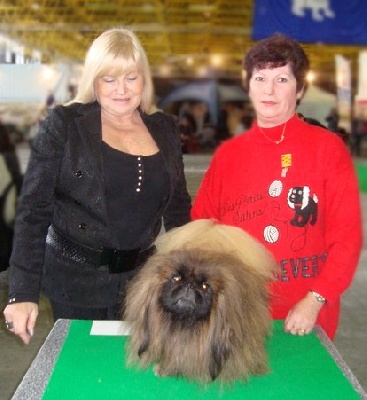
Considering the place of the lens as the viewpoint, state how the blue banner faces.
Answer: facing the viewer

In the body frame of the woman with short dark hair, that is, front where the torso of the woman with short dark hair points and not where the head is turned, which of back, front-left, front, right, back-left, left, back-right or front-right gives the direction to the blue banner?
back

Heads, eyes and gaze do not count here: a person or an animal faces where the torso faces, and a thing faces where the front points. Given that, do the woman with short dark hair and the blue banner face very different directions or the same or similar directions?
same or similar directions

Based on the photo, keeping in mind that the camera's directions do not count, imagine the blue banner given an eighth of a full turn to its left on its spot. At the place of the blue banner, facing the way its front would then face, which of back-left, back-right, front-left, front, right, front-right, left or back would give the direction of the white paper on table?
front-right

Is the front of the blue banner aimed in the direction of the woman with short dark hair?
yes

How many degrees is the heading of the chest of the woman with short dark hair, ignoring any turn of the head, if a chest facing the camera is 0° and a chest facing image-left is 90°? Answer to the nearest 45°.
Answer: approximately 0°

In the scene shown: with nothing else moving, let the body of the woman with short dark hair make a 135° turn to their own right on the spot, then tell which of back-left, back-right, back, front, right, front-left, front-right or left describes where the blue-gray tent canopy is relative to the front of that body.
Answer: front-right

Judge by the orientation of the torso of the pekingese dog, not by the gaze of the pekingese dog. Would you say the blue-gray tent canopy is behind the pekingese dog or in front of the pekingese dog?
behind

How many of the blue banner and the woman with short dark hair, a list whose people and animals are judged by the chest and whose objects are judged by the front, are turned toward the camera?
2

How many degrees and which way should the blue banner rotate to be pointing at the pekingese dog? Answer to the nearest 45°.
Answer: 0° — it already faces it

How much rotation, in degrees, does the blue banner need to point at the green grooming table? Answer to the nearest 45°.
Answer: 0° — it already faces it

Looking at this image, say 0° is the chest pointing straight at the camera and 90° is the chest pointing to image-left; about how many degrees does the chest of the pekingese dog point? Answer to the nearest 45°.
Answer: approximately 45°
